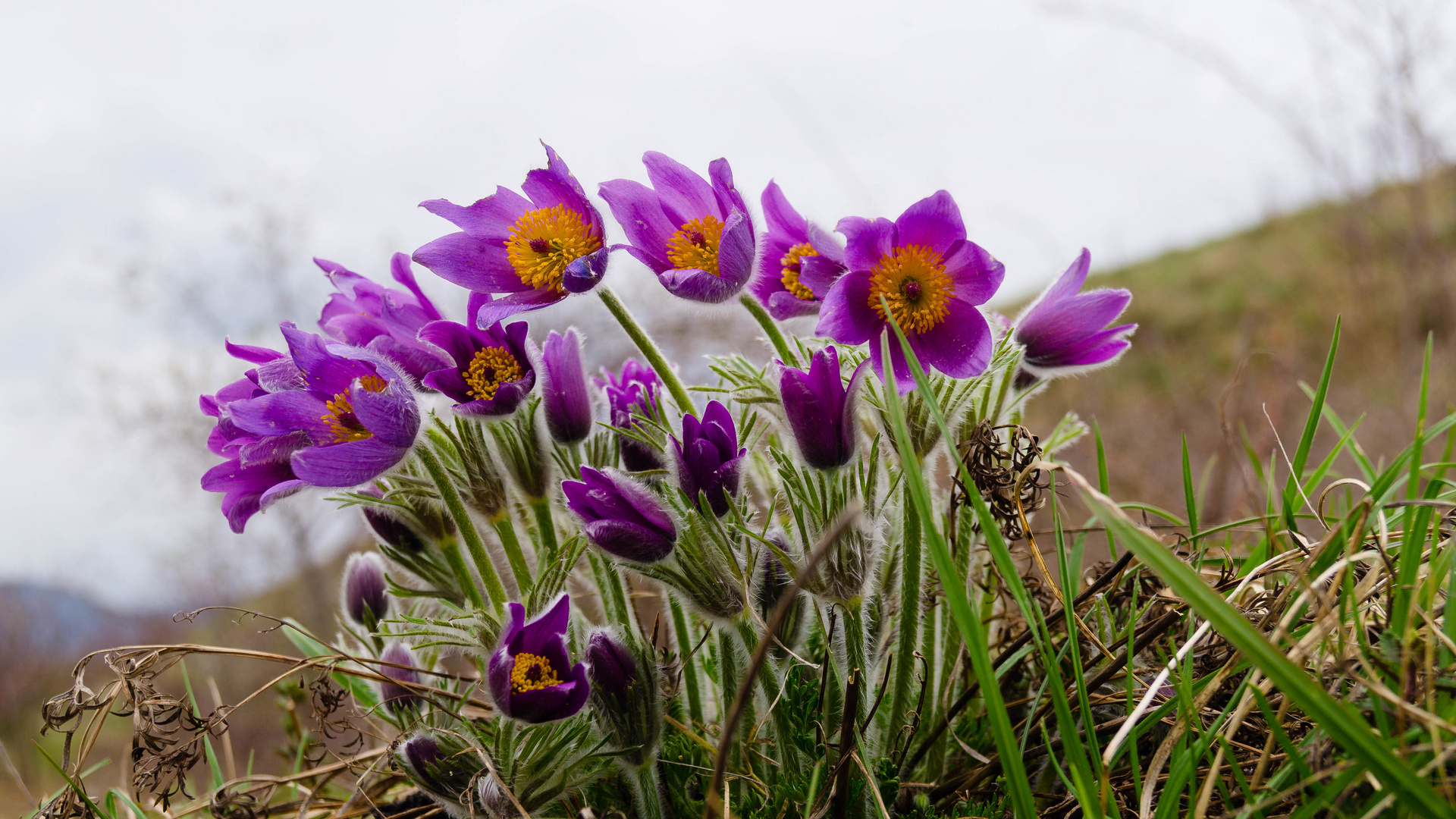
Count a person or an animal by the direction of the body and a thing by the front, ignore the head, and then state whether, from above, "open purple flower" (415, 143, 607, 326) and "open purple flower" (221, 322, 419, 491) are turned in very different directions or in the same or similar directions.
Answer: same or similar directions

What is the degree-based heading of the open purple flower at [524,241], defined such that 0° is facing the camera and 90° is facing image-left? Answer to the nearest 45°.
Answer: approximately 45°

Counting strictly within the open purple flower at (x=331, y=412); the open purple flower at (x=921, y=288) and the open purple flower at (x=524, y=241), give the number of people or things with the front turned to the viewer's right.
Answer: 0

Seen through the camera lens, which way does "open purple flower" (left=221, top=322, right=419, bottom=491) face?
facing the viewer and to the left of the viewer

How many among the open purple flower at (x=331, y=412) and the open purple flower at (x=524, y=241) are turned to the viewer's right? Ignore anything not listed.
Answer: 0

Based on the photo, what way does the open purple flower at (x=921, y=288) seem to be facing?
toward the camera
